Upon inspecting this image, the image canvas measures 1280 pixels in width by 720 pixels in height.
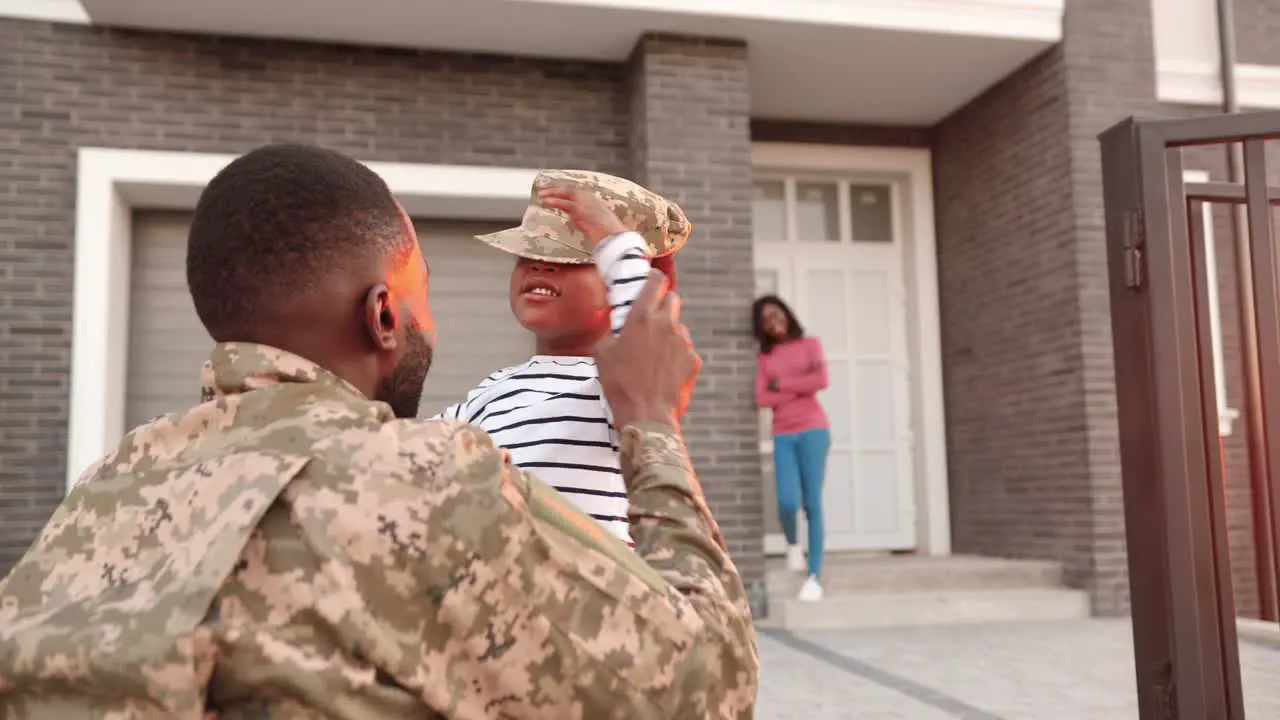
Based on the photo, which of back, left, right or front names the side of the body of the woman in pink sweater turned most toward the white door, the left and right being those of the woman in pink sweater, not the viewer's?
back

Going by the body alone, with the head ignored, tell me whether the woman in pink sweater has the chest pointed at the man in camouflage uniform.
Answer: yes

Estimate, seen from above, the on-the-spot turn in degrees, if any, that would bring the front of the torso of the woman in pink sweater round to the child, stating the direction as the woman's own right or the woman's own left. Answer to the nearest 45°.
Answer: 0° — they already face them

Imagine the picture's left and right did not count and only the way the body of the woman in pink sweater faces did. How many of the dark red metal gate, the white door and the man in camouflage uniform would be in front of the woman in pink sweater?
2

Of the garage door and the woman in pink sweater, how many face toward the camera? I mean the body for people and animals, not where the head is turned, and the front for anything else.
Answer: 2

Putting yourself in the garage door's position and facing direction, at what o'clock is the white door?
The white door is roughly at 9 o'clock from the garage door.

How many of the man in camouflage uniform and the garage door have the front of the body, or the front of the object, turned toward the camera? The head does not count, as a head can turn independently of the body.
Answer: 1

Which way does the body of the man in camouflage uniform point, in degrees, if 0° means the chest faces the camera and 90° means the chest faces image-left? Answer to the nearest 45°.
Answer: approximately 225°

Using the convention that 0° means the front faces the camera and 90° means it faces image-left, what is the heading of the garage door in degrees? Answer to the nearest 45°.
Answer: approximately 0°

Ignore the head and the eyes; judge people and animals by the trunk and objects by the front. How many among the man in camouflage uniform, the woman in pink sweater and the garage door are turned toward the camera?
2

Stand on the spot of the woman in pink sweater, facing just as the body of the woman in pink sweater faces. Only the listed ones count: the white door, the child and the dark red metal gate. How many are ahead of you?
2

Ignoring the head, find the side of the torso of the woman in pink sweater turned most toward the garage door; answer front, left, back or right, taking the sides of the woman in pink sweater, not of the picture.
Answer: right

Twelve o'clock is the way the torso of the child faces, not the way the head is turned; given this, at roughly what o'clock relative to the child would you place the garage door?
The garage door is roughly at 4 o'clock from the child.

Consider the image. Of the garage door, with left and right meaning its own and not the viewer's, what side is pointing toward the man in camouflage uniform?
front
